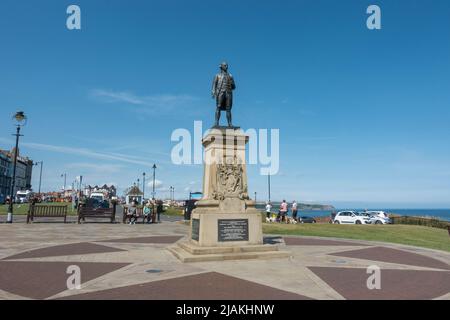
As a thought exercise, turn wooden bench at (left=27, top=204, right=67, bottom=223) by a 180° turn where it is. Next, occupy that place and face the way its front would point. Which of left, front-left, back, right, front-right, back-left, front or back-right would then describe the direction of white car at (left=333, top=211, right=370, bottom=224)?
right

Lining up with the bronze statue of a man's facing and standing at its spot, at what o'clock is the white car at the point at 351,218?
The white car is roughly at 7 o'clock from the bronze statue of a man.

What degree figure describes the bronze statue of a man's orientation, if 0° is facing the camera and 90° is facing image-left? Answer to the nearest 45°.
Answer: approximately 0°

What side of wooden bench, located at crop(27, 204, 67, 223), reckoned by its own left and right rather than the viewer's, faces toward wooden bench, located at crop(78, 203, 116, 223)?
left

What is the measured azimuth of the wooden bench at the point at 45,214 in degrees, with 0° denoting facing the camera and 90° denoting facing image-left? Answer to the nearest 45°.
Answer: approximately 0°

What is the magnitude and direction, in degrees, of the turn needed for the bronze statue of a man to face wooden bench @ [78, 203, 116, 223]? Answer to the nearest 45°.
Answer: approximately 135° to its right

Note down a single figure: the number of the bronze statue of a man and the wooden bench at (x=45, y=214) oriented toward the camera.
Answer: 2
